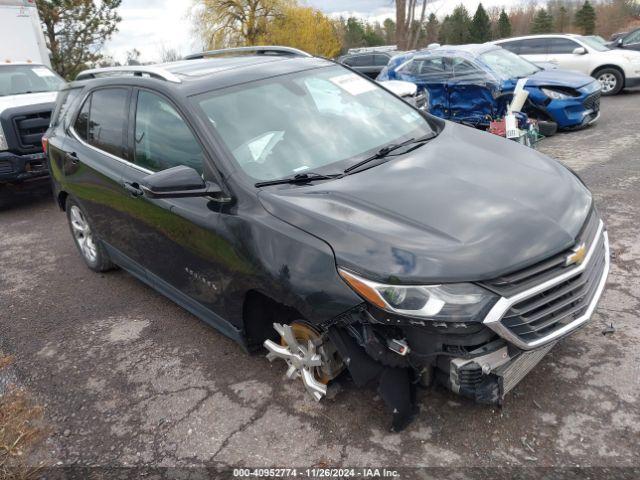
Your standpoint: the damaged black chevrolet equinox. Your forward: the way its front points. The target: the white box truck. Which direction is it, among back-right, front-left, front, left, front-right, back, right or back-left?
back

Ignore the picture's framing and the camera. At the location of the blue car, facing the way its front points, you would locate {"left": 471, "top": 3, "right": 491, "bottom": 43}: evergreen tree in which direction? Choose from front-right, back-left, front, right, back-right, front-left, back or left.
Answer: back-left

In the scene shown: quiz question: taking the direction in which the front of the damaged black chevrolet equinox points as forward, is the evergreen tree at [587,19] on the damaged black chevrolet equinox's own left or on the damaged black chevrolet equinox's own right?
on the damaged black chevrolet equinox's own left

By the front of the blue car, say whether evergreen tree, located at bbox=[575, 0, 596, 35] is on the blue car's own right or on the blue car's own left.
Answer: on the blue car's own left

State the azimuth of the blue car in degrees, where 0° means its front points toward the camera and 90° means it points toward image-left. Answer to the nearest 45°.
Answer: approximately 315°

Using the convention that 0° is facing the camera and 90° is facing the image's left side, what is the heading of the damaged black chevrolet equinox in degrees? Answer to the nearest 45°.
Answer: approximately 315°

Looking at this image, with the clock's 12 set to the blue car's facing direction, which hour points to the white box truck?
The white box truck is roughly at 4 o'clock from the blue car.

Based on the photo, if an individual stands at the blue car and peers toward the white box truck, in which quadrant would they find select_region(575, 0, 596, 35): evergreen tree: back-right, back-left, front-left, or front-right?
back-right
